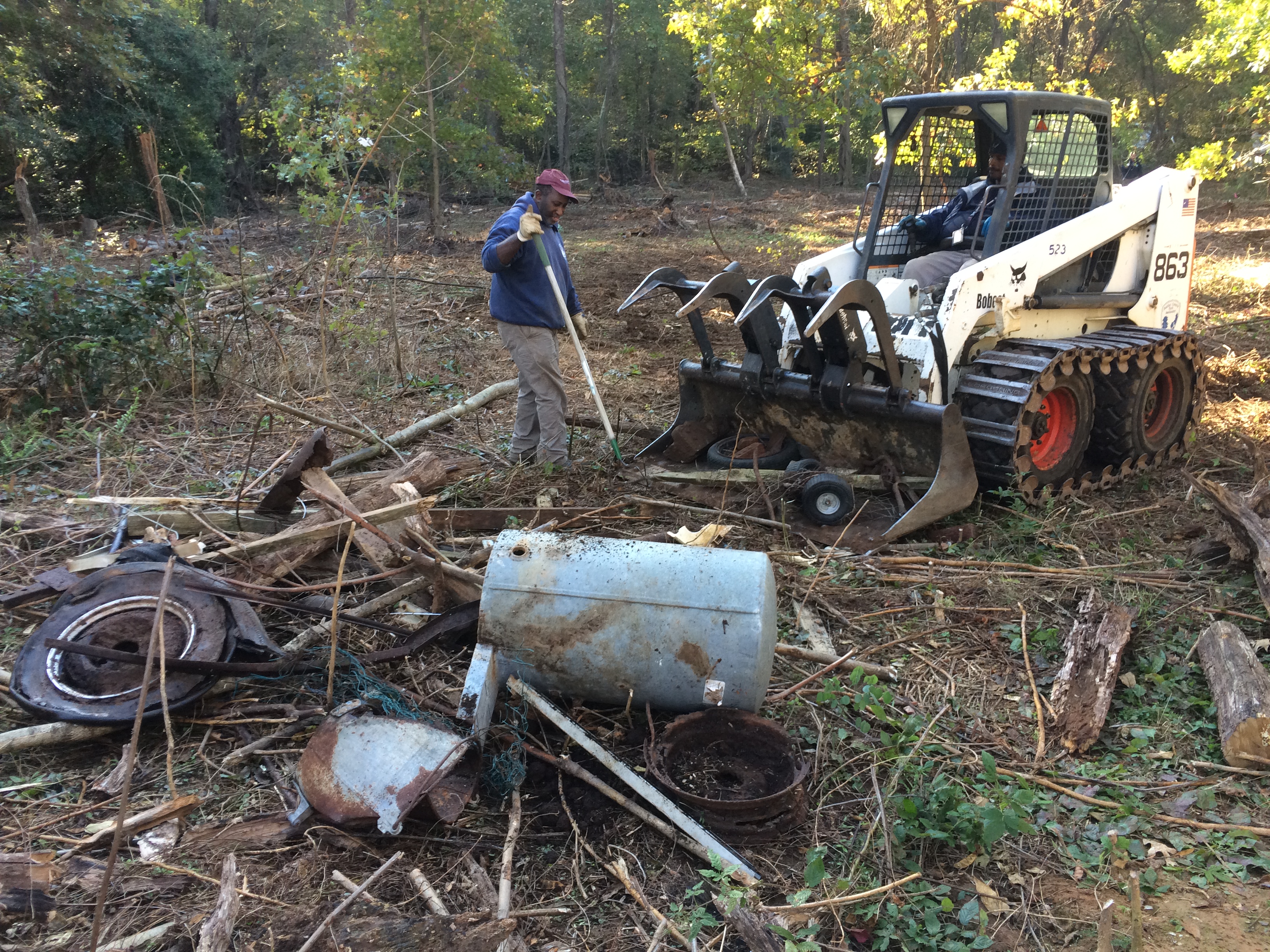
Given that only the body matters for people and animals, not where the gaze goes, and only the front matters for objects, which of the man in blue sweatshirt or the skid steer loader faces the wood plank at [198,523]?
the skid steer loader

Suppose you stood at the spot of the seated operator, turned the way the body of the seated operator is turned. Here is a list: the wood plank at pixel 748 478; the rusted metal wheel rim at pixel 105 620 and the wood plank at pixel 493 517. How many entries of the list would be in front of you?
3

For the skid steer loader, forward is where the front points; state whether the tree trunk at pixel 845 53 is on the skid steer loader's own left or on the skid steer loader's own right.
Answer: on the skid steer loader's own right

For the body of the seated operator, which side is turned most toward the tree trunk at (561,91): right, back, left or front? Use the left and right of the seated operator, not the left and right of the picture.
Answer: right

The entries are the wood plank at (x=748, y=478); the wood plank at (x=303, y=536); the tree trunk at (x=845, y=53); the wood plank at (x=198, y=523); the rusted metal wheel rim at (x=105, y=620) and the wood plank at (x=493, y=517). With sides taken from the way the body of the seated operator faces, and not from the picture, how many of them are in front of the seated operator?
5

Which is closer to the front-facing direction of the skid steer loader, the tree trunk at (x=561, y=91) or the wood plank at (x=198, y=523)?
the wood plank

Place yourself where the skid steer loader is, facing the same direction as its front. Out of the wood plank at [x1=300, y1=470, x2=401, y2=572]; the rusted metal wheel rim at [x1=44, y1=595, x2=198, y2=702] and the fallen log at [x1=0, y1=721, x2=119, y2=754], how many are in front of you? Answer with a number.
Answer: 3

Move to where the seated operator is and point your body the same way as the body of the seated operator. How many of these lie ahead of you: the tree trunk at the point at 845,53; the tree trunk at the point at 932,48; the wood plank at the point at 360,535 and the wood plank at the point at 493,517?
2

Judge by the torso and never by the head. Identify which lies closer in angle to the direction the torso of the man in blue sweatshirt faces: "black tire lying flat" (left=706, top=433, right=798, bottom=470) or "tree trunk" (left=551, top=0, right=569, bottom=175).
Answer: the black tire lying flat

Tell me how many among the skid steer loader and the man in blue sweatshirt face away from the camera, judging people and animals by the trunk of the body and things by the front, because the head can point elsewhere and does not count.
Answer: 0

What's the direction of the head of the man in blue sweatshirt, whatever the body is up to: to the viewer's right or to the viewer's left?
to the viewer's right

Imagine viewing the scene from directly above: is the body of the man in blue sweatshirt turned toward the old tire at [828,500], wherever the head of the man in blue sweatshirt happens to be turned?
yes

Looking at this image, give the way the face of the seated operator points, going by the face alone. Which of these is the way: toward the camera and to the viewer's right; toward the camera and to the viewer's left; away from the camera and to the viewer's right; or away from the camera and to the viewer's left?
toward the camera and to the viewer's left

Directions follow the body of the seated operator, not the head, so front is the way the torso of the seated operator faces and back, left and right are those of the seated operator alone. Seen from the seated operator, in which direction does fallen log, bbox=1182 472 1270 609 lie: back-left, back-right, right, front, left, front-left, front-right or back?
left

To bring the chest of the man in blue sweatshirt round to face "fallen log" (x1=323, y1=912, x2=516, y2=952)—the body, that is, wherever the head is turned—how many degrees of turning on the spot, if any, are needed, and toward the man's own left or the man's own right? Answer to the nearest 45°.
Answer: approximately 45° to the man's own right

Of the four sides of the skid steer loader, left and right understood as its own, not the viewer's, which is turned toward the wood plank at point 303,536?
front
